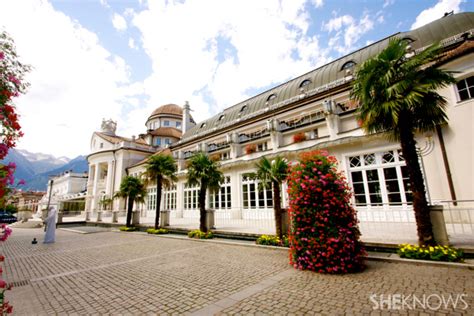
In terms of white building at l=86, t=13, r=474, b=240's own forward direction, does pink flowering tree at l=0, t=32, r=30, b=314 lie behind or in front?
in front

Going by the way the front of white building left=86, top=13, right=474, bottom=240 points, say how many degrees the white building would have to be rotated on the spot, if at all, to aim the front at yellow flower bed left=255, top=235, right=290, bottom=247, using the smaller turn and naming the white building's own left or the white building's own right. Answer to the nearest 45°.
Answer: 0° — it already faces it

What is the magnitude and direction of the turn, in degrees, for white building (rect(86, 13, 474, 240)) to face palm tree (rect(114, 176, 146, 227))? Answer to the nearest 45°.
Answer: approximately 45° to its right

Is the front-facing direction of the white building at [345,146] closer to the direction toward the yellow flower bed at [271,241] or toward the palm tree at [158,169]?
the yellow flower bed

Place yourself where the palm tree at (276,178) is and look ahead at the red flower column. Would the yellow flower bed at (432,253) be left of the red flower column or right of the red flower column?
left

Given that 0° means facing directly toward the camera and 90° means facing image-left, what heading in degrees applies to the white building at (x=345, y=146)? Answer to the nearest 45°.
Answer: approximately 45°

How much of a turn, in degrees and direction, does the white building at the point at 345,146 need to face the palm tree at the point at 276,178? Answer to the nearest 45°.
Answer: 0° — it already faces it

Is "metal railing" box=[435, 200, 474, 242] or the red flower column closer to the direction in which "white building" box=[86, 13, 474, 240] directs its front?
the red flower column

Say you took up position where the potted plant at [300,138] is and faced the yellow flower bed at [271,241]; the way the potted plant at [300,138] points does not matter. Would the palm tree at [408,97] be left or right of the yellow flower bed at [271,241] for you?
left
